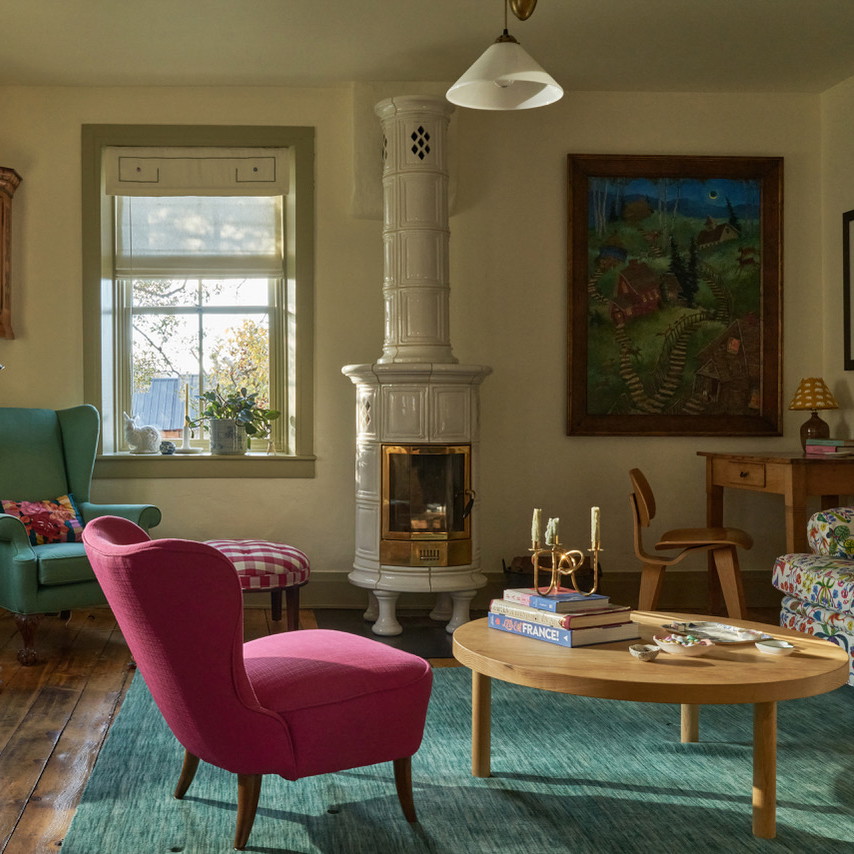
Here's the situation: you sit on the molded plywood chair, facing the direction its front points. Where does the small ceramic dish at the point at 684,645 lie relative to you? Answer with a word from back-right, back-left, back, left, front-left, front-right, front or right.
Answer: right

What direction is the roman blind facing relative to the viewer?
toward the camera

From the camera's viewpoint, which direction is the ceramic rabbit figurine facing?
to the viewer's left

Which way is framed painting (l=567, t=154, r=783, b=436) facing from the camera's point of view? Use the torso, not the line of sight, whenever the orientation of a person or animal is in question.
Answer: toward the camera

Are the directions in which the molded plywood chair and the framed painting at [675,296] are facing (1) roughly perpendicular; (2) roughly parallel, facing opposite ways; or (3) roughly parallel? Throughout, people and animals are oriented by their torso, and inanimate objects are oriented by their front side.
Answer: roughly perpendicular

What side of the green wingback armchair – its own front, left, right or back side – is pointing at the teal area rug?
front

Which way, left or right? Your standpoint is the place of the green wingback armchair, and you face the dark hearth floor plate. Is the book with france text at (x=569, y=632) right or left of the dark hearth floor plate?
right

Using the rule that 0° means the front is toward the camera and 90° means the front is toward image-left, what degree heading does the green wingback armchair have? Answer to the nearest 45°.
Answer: approximately 315°

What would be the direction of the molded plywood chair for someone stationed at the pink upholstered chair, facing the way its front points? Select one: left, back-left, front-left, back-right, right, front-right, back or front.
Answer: front

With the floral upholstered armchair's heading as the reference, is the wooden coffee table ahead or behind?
ahead

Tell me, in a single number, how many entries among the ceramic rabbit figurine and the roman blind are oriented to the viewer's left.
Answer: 1

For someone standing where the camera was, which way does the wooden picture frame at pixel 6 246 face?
facing the viewer

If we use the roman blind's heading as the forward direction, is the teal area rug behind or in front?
in front

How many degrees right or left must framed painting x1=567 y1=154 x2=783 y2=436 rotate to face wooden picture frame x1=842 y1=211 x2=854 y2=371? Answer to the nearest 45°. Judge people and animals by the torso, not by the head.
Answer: approximately 90° to its left

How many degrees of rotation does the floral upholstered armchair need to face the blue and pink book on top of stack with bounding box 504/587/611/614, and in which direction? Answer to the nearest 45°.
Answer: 0° — it already faces it

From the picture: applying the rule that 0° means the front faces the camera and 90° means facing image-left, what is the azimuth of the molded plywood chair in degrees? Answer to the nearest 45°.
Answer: approximately 270°

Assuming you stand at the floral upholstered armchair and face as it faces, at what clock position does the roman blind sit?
The roman blind is roughly at 2 o'clock from the floral upholstered armchair.

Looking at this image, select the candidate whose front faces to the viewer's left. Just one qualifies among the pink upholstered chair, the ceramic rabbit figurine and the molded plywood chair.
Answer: the ceramic rabbit figurine
